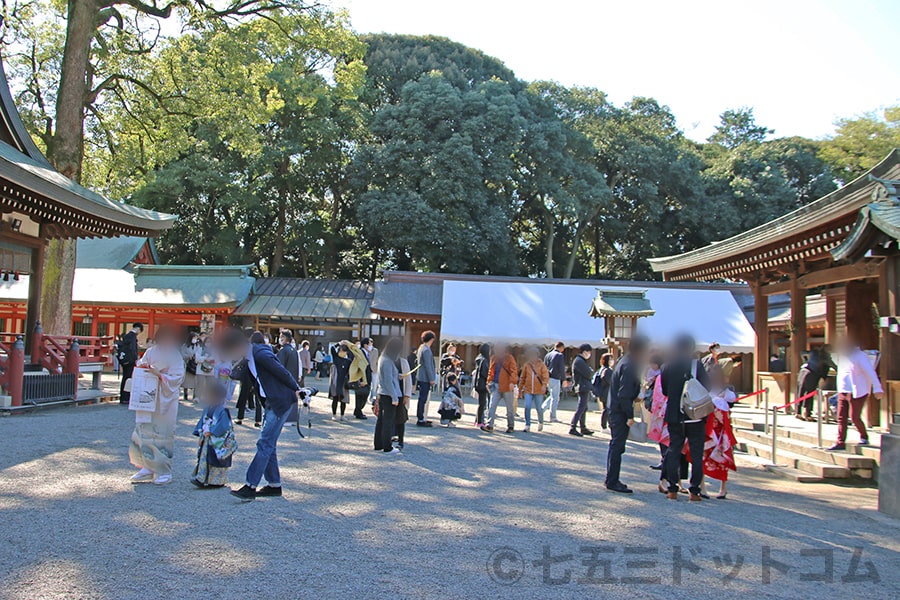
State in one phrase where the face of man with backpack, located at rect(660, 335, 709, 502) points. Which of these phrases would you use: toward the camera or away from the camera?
away from the camera

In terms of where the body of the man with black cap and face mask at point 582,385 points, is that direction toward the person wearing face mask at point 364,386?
no

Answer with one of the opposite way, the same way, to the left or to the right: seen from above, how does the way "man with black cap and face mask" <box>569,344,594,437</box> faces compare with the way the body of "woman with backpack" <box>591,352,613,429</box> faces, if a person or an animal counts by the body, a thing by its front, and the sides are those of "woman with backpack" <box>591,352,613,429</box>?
the same way
